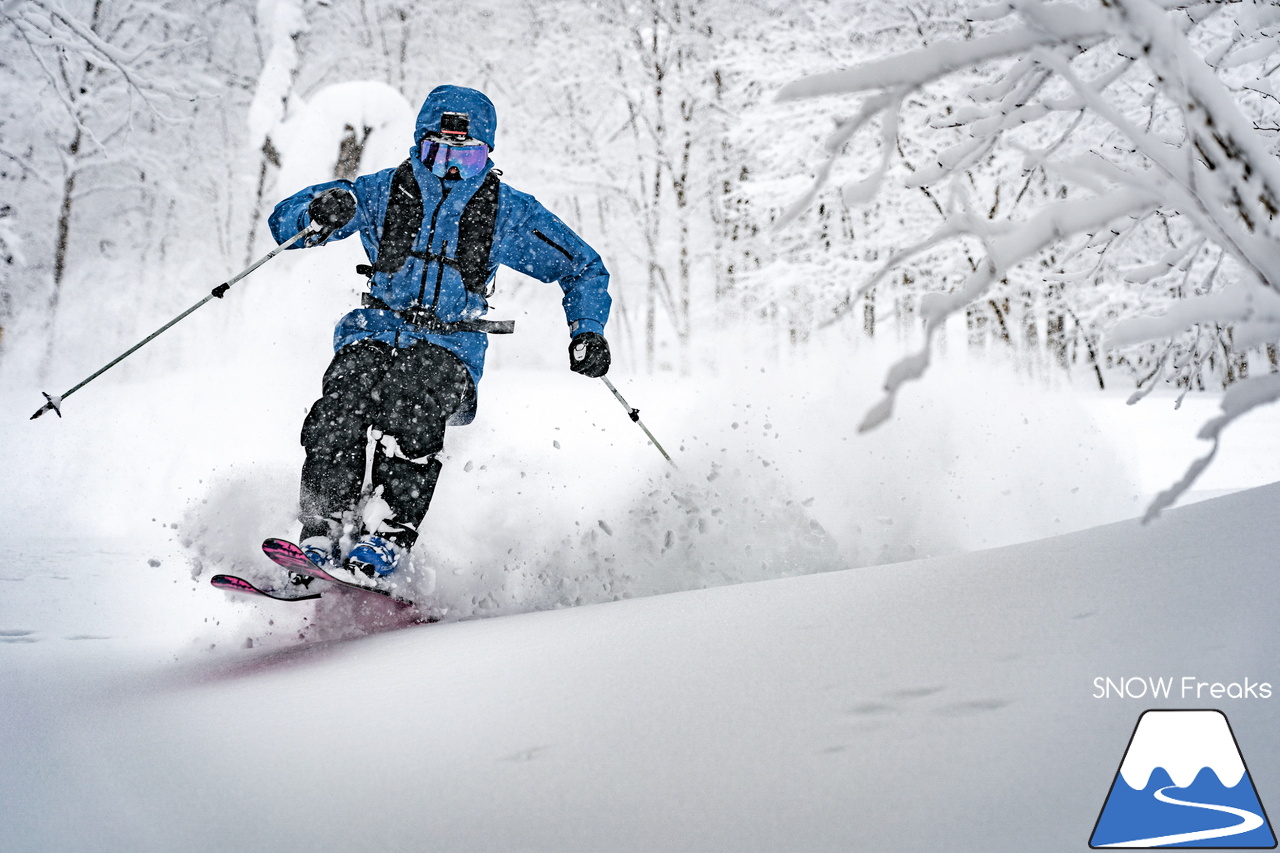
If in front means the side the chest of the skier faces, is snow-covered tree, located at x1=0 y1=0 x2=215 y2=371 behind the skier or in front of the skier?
behind

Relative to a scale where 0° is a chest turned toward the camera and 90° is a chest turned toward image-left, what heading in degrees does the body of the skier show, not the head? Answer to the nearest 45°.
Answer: approximately 0°
